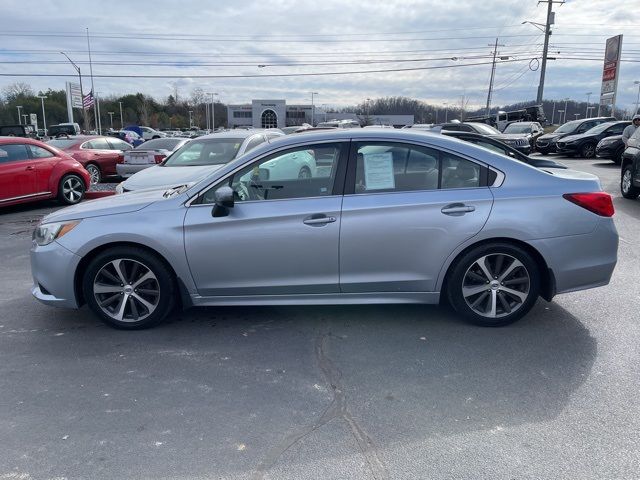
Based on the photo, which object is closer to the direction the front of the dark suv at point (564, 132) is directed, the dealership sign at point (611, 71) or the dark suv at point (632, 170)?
the dark suv

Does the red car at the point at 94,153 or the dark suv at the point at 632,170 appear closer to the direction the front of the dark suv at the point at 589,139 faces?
the red car

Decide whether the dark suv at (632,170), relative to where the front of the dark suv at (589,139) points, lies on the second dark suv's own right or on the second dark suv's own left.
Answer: on the second dark suv's own left

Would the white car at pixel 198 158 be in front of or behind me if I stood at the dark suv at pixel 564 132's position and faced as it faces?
in front

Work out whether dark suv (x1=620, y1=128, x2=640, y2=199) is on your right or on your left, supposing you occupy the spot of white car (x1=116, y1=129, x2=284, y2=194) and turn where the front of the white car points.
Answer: on your left

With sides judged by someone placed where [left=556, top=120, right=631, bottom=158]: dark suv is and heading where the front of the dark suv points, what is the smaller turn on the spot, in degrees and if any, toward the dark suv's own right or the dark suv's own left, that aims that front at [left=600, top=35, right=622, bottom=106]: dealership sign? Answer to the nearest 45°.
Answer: approximately 135° to the dark suv's own right

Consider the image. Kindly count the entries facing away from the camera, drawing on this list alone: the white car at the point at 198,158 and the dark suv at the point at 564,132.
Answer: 0

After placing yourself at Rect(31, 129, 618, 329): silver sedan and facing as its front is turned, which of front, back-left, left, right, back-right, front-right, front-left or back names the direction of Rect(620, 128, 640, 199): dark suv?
back-right

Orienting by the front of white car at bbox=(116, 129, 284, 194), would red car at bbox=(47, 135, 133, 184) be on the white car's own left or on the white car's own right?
on the white car's own right

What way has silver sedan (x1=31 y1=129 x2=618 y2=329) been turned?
to the viewer's left

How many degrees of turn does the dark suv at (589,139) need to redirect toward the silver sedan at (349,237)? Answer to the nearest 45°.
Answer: approximately 45° to its left

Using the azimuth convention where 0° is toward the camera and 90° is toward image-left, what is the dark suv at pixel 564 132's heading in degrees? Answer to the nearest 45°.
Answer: approximately 45°

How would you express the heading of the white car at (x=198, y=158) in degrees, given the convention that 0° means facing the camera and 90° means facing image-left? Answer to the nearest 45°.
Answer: approximately 45°
